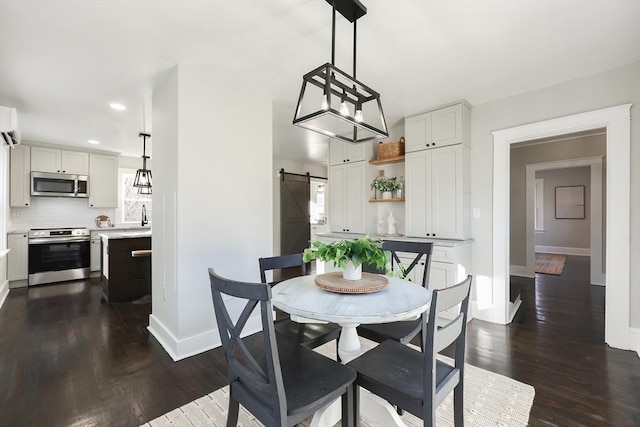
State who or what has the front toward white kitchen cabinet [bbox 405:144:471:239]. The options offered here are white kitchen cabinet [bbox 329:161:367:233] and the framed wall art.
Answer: the framed wall art

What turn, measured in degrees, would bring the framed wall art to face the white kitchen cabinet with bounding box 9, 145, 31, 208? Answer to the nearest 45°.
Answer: approximately 45° to its right

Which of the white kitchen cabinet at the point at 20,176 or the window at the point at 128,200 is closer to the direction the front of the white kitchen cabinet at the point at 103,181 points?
the white kitchen cabinet

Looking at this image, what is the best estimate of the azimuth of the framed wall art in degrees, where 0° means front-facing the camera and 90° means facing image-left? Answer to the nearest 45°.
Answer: approximately 0°

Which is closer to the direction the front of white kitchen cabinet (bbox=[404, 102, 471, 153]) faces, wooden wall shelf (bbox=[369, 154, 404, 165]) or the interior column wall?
the interior column wall

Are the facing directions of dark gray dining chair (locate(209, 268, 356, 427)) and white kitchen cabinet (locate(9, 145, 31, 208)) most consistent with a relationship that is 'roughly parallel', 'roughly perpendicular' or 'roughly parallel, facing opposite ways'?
roughly perpendicular

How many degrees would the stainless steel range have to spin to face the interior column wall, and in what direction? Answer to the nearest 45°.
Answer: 0° — it already faces it
